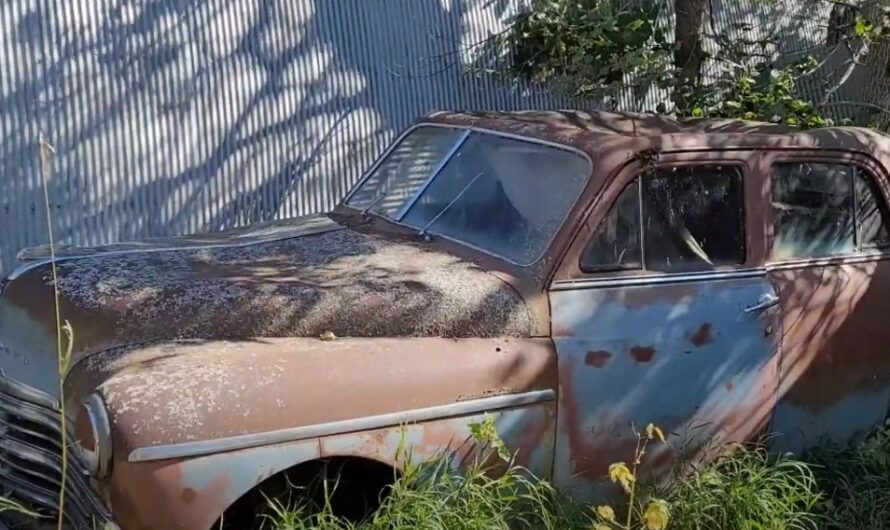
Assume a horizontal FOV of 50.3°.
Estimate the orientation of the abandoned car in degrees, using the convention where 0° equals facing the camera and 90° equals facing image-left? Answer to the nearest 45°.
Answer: approximately 45°

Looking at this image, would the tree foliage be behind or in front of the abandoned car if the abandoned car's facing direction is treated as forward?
behind

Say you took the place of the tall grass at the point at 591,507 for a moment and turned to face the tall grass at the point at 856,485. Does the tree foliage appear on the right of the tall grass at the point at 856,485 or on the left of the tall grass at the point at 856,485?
left

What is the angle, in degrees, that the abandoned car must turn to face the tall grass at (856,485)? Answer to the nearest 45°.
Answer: approximately 135° to its left

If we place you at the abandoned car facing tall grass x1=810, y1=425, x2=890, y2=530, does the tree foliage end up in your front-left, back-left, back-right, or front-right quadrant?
front-left

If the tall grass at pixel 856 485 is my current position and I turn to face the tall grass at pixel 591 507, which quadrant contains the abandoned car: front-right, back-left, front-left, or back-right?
front-right
